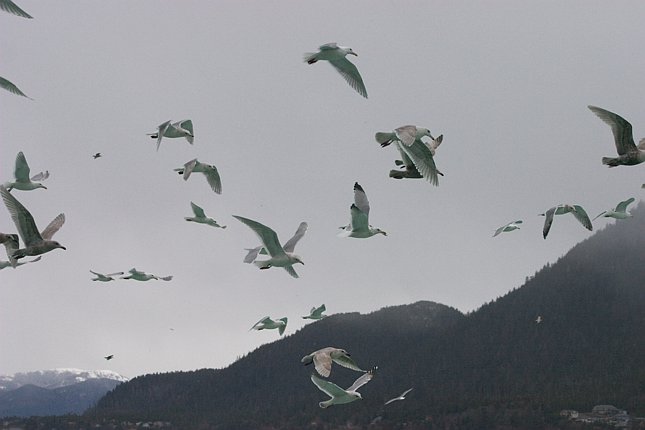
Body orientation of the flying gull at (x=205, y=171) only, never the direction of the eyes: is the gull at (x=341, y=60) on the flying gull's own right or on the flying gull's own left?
on the flying gull's own right

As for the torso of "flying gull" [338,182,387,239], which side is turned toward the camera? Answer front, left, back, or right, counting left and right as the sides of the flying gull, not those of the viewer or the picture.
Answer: right

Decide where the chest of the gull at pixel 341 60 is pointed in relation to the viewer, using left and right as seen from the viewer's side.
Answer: facing to the right of the viewer
